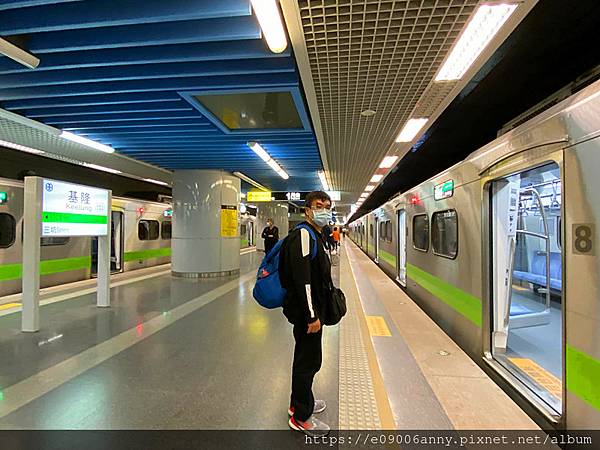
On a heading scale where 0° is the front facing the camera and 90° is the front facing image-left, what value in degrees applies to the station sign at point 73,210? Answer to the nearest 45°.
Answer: approximately 315°

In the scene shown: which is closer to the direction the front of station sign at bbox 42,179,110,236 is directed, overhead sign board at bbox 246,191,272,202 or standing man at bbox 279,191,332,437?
the standing man

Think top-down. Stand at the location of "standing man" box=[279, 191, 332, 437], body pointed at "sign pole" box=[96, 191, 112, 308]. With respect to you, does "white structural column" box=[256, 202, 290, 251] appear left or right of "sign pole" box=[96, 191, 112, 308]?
right

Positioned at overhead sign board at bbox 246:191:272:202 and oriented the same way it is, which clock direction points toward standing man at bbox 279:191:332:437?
The standing man is roughly at 12 o'clock from the overhead sign board.

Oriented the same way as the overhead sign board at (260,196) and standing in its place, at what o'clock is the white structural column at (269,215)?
The white structural column is roughly at 6 o'clock from the overhead sign board.
